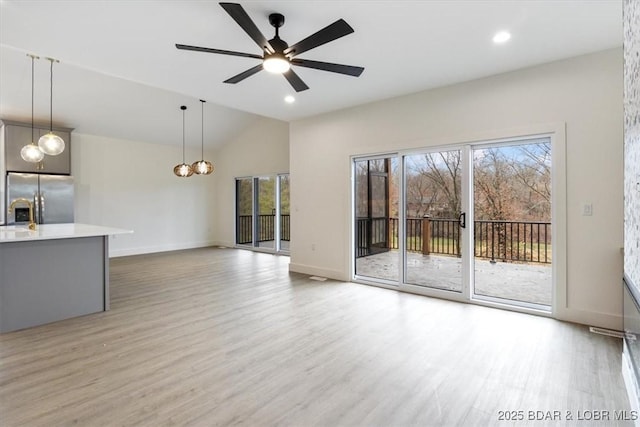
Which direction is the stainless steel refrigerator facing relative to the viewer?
toward the camera

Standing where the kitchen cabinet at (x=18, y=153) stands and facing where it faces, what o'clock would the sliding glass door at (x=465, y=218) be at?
The sliding glass door is roughly at 11 o'clock from the kitchen cabinet.

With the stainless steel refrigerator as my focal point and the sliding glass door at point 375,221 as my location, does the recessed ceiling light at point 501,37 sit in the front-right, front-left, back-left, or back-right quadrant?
back-left

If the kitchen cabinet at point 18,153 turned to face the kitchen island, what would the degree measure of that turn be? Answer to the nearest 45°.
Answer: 0° — it already faces it

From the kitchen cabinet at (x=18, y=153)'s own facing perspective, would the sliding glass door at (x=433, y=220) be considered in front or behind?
in front

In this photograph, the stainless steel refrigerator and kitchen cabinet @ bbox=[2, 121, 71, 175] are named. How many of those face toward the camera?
2

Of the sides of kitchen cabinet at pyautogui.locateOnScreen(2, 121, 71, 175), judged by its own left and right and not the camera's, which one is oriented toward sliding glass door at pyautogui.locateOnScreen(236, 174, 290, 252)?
left

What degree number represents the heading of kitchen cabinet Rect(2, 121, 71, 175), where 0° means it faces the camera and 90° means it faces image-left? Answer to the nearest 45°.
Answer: approximately 0°

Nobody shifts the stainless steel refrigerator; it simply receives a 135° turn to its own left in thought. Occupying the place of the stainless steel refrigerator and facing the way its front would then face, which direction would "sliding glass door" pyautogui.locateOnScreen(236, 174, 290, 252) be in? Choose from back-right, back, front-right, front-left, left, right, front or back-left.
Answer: front-right

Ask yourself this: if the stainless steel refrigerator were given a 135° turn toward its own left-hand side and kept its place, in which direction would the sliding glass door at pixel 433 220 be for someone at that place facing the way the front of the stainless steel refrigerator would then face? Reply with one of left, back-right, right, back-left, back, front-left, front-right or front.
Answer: right

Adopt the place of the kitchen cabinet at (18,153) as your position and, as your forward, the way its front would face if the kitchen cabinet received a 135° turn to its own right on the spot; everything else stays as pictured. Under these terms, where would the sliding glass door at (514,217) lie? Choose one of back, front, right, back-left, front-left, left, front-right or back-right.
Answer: back

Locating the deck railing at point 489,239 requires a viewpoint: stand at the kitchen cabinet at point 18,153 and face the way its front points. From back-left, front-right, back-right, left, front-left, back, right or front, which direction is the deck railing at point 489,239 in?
front-left

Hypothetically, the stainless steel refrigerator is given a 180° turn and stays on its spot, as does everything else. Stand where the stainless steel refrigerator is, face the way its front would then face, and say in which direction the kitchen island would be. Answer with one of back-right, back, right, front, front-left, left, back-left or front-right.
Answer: back
